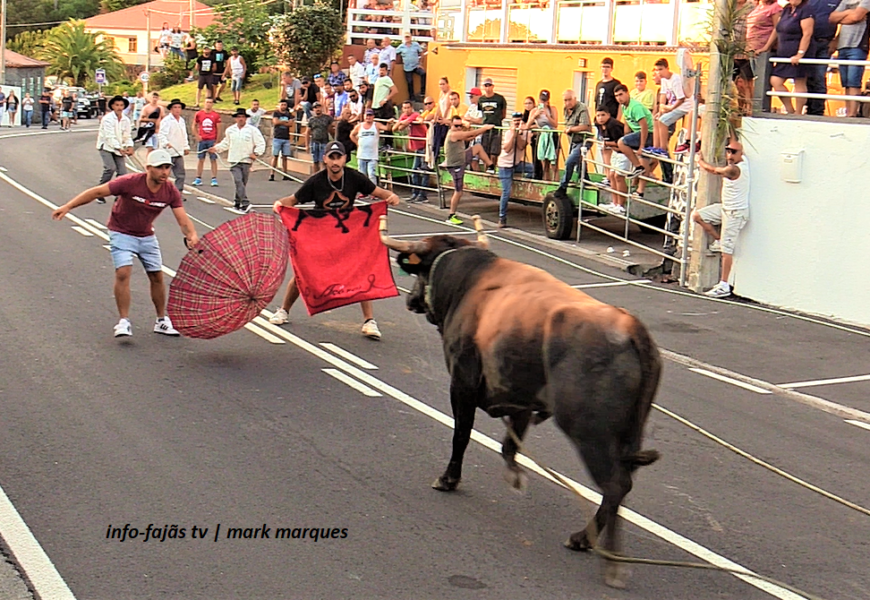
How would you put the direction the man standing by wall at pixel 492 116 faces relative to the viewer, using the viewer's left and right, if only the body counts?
facing the viewer and to the left of the viewer

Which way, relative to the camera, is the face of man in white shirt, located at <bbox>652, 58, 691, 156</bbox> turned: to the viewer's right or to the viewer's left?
to the viewer's left

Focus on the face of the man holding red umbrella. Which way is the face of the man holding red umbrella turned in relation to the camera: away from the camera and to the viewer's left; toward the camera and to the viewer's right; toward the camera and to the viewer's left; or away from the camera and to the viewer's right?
toward the camera and to the viewer's right

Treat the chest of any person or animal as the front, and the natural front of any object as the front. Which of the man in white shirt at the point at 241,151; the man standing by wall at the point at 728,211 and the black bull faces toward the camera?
the man in white shirt

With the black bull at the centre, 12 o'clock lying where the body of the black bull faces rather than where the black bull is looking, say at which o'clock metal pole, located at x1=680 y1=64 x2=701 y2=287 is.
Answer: The metal pole is roughly at 2 o'clock from the black bull.

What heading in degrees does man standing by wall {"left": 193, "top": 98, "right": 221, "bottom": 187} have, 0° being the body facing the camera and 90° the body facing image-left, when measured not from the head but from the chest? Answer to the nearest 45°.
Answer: approximately 0°

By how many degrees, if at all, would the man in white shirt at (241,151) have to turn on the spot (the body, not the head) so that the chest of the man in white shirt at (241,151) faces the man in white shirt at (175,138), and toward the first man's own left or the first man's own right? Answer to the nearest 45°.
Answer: approximately 90° to the first man's own right

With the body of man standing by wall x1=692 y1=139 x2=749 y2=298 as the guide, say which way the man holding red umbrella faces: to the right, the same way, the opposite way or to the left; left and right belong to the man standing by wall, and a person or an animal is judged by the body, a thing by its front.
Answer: the opposite way

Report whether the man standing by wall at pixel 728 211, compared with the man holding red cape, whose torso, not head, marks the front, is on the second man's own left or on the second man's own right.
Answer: on the second man's own left

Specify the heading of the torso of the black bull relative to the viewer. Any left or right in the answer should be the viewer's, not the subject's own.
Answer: facing away from the viewer and to the left of the viewer

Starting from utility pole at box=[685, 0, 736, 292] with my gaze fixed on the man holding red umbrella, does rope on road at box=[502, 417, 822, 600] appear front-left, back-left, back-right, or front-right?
front-left

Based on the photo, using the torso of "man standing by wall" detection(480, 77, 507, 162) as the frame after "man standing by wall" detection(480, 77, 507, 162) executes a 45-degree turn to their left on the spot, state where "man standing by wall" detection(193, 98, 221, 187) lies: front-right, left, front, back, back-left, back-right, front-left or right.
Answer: back-right

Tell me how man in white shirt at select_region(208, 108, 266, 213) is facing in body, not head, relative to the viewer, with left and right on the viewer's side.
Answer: facing the viewer

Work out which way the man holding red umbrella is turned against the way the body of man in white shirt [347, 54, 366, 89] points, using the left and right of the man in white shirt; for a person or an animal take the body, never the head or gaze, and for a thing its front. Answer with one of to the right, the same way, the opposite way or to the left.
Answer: to the left

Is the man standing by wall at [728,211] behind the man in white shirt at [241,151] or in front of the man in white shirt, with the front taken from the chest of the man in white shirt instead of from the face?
in front

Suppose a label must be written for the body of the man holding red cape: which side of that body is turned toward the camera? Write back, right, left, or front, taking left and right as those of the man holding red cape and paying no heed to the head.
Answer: front
